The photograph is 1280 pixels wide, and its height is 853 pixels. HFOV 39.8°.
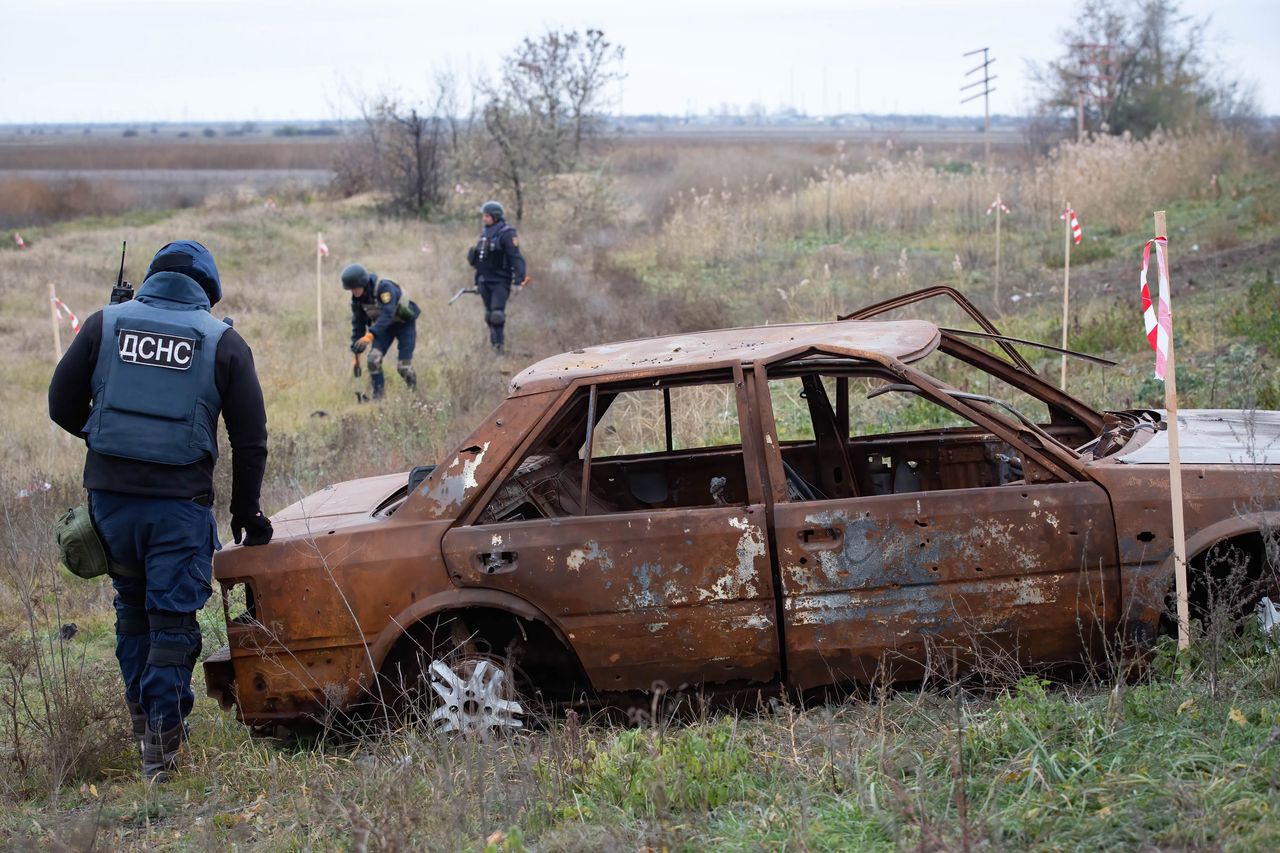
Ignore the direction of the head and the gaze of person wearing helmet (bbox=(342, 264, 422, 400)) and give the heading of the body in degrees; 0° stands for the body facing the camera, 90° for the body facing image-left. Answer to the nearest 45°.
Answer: approximately 45°

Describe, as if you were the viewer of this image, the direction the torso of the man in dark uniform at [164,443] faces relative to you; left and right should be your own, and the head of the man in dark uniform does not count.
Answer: facing away from the viewer

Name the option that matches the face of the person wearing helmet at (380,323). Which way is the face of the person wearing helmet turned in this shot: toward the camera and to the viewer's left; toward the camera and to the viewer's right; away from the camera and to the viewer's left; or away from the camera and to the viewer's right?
toward the camera and to the viewer's left

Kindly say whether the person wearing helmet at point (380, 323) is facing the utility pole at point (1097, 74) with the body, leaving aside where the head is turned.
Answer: no

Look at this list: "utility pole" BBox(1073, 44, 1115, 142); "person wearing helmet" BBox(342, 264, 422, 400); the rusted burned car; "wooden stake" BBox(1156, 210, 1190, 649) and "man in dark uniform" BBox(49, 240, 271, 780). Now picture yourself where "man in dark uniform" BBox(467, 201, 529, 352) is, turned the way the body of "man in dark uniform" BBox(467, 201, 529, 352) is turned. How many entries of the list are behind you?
1

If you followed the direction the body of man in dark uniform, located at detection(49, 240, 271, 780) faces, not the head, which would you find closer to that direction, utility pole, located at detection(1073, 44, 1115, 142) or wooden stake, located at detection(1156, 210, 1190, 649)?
the utility pole

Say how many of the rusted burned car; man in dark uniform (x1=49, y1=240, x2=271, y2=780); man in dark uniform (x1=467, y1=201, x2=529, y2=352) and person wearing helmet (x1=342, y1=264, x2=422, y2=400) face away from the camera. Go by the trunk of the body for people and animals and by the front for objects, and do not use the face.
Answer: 1

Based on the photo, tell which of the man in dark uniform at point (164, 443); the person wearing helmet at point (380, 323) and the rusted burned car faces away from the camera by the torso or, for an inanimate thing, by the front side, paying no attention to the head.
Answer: the man in dark uniform

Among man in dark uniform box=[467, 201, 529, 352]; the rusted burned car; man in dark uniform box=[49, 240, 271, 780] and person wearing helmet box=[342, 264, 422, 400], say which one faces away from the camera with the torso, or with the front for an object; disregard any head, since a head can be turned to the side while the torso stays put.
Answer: man in dark uniform box=[49, 240, 271, 780]

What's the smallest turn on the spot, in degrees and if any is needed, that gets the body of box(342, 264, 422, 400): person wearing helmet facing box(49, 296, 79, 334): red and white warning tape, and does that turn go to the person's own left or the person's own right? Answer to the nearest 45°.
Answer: approximately 45° to the person's own right

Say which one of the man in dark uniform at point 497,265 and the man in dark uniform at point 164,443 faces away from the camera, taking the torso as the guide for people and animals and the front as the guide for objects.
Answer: the man in dark uniform at point 164,443
